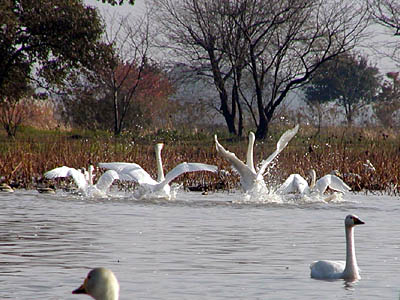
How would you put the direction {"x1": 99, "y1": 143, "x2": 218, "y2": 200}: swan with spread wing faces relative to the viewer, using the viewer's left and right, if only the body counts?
facing away from the viewer and to the right of the viewer

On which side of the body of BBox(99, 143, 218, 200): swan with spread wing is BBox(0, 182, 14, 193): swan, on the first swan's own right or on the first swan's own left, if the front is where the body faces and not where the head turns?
on the first swan's own left

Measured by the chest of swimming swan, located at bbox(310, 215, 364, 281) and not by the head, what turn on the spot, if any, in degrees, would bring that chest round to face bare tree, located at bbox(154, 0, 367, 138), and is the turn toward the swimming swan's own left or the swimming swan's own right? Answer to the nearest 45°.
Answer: approximately 90° to the swimming swan's own left

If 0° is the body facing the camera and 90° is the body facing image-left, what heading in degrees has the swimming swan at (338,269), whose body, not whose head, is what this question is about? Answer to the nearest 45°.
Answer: approximately 270°

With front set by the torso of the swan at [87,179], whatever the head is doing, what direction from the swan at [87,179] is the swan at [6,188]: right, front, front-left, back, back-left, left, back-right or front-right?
front-left
